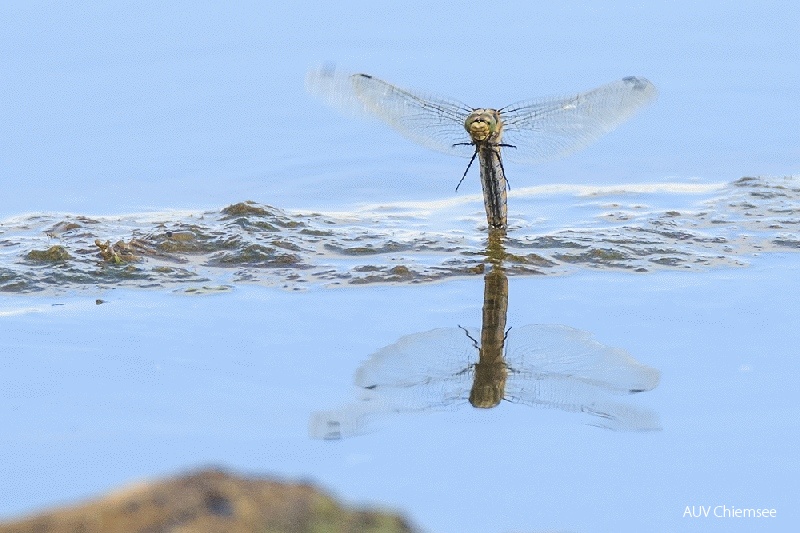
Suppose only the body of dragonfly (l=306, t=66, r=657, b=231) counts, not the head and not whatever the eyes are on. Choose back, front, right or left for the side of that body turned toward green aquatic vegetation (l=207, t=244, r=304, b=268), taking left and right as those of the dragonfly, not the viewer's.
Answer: right

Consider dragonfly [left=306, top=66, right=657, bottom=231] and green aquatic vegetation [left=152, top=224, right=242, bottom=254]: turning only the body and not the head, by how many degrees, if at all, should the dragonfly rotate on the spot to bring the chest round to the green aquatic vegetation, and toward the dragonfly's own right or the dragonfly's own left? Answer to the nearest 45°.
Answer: approximately 90° to the dragonfly's own right

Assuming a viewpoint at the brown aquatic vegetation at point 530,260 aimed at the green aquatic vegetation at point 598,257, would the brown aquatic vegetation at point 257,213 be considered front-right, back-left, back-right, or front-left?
back-left

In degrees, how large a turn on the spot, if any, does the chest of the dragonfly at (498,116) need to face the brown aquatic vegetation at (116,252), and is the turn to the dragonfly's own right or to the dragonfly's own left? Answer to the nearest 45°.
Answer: approximately 90° to the dragonfly's own right

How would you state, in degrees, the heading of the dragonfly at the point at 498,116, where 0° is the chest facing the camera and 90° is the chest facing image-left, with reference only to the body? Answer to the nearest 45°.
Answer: approximately 0°

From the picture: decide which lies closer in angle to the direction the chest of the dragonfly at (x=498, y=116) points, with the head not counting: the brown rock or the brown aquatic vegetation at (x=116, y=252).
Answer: the brown rock

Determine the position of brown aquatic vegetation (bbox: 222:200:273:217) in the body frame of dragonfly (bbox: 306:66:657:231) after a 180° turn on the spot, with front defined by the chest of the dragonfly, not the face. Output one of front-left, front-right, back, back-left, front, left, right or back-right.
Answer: left
